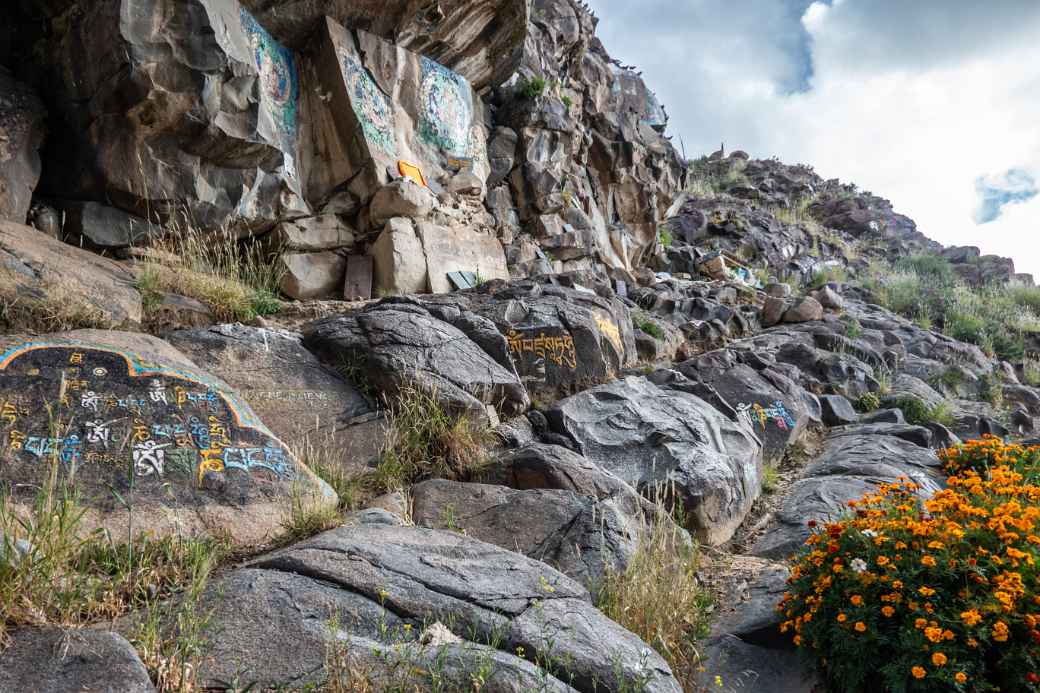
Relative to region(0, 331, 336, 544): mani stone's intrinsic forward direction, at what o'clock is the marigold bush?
The marigold bush is roughly at 10 o'clock from the mani stone.

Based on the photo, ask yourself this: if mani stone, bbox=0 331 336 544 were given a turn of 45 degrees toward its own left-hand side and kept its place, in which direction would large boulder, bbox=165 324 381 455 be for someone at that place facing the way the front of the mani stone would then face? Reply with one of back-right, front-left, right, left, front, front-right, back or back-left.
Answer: left

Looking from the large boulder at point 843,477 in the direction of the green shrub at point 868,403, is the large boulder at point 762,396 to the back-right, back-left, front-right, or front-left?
front-left

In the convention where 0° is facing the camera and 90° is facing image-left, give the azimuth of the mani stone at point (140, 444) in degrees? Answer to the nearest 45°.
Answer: approximately 0°

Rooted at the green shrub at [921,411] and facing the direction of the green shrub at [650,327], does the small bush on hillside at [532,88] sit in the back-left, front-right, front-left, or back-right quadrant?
front-right

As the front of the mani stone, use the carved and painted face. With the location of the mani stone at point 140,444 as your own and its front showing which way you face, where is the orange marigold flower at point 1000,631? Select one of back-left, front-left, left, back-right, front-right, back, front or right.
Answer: front-left

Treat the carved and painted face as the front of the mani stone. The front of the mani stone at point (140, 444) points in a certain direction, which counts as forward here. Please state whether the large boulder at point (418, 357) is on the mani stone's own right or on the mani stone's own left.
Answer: on the mani stone's own left

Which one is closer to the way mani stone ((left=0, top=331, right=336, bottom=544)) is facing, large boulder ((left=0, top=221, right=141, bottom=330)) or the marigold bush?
the marigold bush

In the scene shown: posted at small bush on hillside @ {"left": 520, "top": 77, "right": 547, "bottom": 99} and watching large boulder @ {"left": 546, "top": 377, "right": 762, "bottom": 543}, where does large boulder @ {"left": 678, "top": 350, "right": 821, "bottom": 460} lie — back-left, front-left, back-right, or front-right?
front-left

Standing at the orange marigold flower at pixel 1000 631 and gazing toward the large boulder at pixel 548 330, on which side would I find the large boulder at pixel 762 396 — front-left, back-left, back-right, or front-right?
front-right

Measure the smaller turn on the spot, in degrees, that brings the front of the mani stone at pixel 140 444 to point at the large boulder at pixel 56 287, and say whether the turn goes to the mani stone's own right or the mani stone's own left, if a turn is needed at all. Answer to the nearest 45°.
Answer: approximately 135° to the mani stone's own right

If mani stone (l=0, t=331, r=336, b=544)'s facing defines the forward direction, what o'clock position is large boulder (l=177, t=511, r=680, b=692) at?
The large boulder is roughly at 11 o'clock from the mani stone.

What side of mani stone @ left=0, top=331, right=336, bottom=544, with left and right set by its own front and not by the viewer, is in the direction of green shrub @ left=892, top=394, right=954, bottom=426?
left

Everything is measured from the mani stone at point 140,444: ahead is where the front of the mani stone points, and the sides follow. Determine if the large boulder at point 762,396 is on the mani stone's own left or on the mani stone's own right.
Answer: on the mani stone's own left

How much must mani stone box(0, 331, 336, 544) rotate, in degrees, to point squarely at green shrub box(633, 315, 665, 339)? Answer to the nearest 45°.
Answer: approximately 135° to its left

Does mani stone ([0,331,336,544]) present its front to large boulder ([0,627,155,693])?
yes
